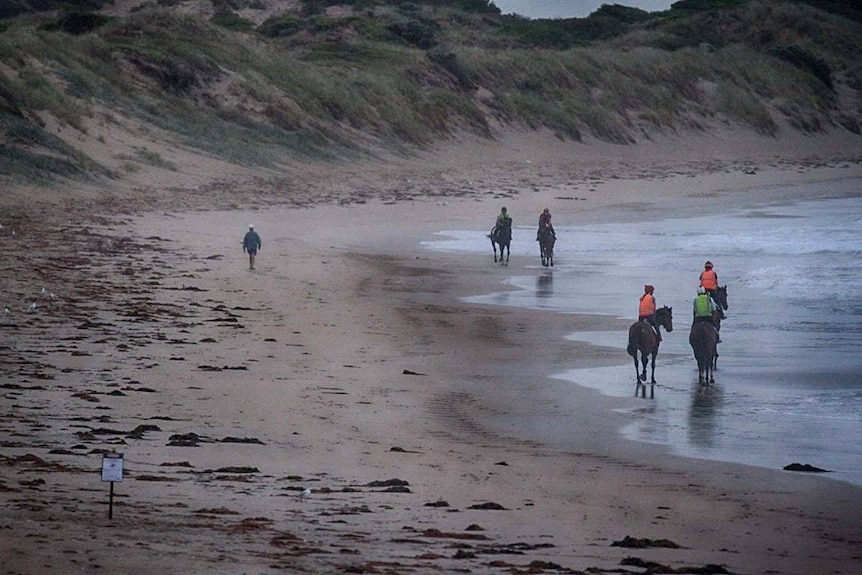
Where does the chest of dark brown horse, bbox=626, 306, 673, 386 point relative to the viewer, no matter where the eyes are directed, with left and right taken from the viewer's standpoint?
facing away from the viewer and to the right of the viewer

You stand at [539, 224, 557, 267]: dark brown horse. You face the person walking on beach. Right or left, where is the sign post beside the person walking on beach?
left

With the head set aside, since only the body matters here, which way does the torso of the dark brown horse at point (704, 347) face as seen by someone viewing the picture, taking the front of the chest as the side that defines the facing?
away from the camera

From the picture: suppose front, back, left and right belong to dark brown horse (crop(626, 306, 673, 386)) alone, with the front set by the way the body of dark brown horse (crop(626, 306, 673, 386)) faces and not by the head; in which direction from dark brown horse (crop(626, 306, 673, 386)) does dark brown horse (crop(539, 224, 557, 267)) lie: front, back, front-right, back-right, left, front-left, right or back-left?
front-left

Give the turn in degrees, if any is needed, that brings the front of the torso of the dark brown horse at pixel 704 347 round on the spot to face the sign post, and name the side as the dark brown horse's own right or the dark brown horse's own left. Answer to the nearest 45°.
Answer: approximately 180°
